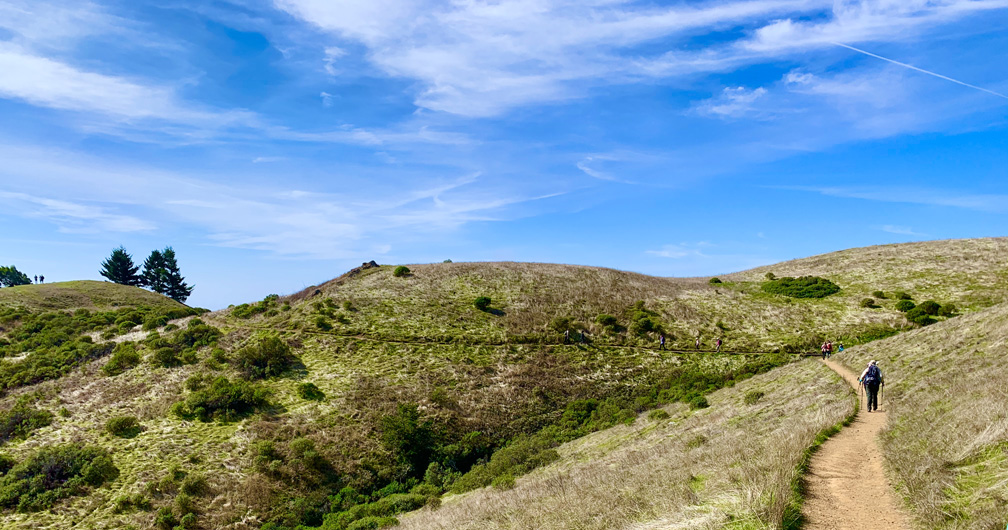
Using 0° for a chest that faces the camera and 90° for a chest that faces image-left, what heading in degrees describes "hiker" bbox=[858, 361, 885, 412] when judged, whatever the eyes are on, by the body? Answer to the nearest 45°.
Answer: approximately 180°

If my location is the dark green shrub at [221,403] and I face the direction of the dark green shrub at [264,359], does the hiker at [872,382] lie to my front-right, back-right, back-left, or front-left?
back-right

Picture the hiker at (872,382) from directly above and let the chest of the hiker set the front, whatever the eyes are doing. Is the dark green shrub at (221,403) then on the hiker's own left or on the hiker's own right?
on the hiker's own left

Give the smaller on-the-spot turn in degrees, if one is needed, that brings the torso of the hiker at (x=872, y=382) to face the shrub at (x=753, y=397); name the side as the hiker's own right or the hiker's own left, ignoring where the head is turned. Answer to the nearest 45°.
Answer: approximately 45° to the hiker's own left

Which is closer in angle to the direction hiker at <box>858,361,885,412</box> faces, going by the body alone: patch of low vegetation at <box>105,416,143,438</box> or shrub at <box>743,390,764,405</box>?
the shrub

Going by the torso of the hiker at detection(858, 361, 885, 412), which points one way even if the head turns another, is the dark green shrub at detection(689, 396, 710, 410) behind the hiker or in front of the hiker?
in front

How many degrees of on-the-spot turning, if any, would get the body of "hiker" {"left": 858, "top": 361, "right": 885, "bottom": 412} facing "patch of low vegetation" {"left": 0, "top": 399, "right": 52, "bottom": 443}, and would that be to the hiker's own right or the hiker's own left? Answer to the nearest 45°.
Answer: approximately 90° to the hiker's own left

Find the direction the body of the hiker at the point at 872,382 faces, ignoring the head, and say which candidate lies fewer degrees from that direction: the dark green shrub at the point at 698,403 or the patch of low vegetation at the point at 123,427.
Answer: the dark green shrub

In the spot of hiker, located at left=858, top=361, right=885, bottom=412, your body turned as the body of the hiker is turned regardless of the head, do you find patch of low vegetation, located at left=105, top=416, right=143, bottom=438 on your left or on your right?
on your left

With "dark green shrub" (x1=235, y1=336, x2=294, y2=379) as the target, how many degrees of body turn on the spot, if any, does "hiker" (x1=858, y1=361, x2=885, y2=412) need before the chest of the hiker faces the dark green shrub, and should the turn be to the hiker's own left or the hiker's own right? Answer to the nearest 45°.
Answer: approximately 90° to the hiker's own left
